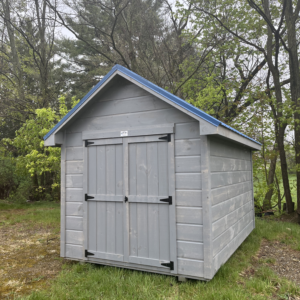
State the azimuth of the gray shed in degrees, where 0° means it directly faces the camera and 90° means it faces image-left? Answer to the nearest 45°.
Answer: approximately 45°

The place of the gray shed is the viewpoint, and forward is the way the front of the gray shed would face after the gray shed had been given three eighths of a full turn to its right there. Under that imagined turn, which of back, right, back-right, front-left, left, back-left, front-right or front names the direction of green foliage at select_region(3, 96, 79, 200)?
front-left
